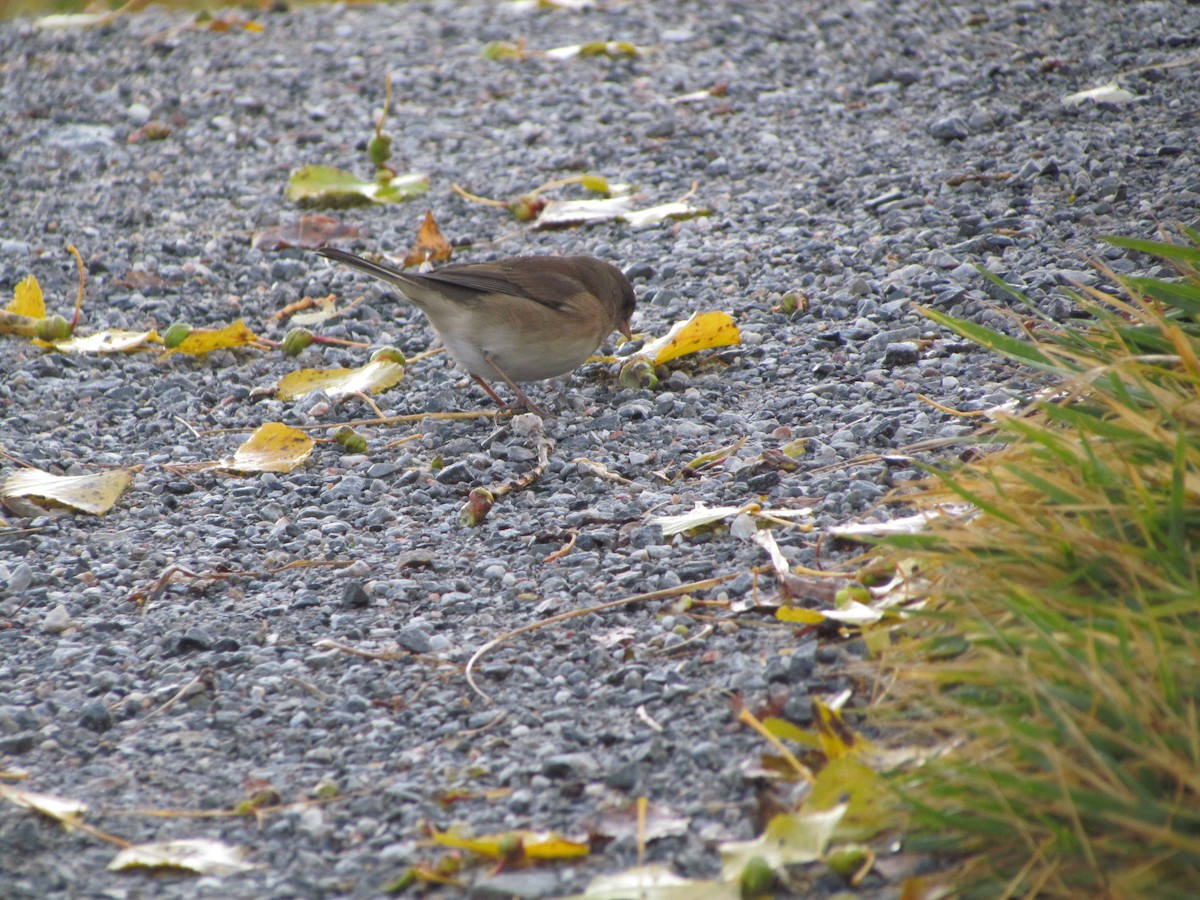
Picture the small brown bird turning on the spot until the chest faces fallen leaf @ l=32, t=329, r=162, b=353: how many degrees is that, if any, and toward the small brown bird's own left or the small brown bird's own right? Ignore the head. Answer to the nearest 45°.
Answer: approximately 180°

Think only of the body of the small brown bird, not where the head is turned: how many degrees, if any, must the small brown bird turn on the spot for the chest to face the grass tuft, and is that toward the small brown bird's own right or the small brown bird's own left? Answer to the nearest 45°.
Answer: approximately 90° to the small brown bird's own right

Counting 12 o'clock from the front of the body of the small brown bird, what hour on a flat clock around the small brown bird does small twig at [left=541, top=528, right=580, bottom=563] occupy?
The small twig is roughly at 3 o'clock from the small brown bird.

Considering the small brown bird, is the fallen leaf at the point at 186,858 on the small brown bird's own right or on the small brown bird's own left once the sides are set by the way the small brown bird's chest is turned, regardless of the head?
on the small brown bird's own right

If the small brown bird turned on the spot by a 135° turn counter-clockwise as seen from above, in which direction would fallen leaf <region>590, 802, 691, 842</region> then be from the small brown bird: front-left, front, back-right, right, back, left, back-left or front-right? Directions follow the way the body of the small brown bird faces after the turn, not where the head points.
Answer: back-left

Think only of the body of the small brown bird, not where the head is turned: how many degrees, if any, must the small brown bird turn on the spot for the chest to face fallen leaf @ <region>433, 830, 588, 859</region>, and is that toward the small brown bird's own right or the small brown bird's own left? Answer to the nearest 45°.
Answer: approximately 90° to the small brown bird's own right

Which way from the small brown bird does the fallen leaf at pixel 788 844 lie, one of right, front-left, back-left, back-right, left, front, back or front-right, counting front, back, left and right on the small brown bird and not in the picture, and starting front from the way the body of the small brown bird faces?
right

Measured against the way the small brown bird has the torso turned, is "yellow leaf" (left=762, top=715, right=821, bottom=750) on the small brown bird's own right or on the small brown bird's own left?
on the small brown bird's own right

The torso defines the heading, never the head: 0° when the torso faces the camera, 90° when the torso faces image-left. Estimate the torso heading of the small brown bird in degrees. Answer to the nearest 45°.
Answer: approximately 270°

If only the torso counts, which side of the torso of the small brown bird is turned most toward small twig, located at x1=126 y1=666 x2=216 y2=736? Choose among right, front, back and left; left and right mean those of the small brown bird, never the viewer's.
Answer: right
